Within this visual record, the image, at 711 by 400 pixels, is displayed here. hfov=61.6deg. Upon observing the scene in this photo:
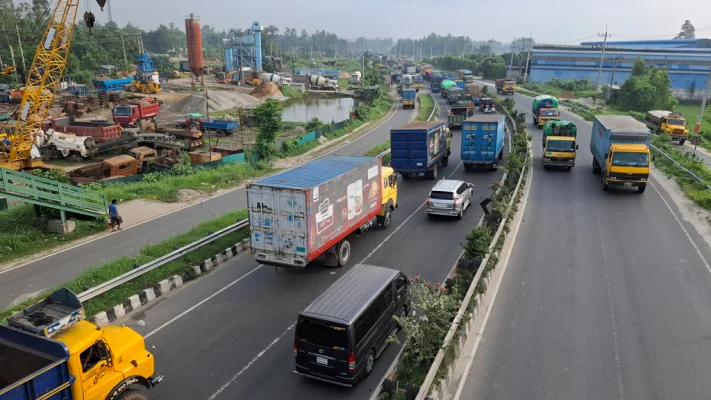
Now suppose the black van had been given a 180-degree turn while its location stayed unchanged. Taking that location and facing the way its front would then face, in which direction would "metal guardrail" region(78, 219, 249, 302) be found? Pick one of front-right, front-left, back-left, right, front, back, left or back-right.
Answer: right

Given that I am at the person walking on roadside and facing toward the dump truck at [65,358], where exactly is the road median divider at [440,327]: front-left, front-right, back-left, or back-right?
front-left

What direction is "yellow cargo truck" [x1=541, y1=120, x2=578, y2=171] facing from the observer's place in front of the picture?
facing the viewer

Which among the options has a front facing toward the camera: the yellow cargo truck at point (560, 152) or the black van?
the yellow cargo truck

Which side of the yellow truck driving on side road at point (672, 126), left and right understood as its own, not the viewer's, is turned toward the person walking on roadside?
right

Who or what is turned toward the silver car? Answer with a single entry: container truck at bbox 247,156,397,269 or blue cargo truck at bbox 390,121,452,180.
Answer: the container truck

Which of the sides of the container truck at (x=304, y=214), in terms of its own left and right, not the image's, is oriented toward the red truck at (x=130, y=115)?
left

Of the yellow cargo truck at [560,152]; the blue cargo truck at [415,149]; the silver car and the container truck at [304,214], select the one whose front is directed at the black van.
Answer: the yellow cargo truck

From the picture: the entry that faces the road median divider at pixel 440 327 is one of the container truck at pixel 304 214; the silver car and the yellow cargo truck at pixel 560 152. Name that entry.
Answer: the yellow cargo truck

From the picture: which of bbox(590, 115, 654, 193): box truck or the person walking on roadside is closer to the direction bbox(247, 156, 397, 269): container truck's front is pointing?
the box truck

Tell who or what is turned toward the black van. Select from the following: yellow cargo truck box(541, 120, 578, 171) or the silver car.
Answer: the yellow cargo truck

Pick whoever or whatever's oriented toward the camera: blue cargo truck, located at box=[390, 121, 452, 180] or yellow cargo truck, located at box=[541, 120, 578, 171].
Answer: the yellow cargo truck

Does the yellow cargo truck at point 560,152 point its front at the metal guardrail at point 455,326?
yes

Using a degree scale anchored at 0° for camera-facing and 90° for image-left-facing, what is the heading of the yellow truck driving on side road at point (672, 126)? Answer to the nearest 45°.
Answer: approximately 315°
